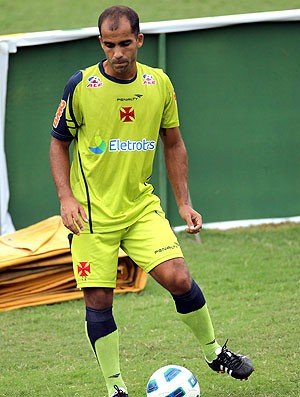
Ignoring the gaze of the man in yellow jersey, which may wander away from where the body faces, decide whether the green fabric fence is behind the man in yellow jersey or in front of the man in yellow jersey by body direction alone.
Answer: behind

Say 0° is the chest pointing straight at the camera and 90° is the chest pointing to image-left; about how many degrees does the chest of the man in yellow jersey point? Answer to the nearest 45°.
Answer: approximately 0°
